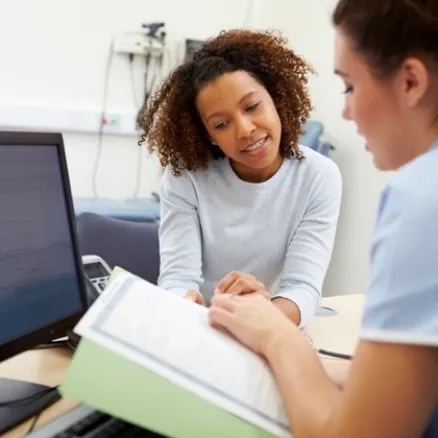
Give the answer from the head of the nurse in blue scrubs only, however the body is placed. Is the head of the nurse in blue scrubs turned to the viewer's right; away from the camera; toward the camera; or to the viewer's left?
to the viewer's left

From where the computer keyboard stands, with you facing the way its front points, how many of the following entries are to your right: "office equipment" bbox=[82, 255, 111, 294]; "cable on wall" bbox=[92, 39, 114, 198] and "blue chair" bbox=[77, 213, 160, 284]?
0

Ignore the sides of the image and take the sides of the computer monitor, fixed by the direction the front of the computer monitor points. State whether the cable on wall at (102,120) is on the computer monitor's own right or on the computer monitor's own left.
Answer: on the computer monitor's own left

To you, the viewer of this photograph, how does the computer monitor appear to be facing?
facing the viewer and to the right of the viewer

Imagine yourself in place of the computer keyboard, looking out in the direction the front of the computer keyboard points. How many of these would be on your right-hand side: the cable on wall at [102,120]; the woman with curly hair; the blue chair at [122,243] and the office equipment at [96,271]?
0

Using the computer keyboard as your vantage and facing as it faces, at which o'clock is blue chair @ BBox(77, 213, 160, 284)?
The blue chair is roughly at 8 o'clock from the computer keyboard.

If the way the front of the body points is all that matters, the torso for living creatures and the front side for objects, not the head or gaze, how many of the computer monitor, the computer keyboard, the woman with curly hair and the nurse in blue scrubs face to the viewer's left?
1

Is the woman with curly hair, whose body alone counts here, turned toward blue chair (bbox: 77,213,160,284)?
no

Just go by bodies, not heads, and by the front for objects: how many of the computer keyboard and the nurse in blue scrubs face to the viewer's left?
1

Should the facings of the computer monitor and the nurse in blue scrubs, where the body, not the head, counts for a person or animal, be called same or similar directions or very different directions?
very different directions

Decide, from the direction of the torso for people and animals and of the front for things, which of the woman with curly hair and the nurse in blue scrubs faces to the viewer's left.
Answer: the nurse in blue scrubs

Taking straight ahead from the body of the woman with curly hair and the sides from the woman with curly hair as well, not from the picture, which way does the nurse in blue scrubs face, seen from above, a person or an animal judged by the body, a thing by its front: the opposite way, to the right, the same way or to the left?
to the right

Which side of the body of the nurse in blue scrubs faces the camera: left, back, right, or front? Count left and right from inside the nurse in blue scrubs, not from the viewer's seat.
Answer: left

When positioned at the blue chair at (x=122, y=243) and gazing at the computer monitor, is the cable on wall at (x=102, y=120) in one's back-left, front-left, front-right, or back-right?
back-right

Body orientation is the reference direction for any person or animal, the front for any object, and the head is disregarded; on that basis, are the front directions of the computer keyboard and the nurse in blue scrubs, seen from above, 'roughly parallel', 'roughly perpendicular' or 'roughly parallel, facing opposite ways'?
roughly parallel, facing opposite ways

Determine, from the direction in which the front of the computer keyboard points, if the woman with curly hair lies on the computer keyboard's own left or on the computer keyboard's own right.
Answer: on the computer keyboard's own left

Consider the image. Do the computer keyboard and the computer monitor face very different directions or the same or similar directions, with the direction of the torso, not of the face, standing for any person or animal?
same or similar directions

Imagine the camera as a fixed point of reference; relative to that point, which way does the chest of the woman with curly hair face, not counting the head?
toward the camera
